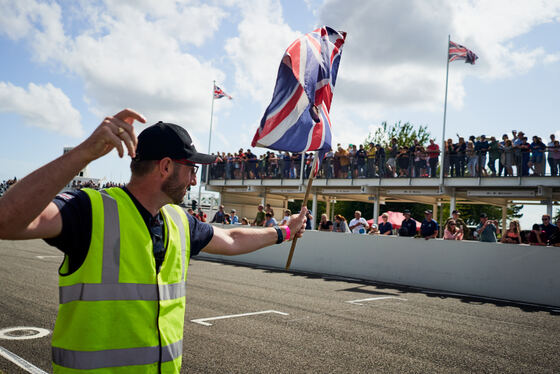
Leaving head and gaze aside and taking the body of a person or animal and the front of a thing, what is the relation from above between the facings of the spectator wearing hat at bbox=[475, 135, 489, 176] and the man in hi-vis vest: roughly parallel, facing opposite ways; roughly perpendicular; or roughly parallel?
roughly perpendicular

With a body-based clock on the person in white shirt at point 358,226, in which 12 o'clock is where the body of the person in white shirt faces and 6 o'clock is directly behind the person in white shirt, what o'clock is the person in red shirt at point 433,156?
The person in red shirt is roughly at 7 o'clock from the person in white shirt.

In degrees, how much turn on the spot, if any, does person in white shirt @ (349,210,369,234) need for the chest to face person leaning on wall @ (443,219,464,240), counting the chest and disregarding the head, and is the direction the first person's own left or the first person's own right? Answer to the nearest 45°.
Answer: approximately 45° to the first person's own left

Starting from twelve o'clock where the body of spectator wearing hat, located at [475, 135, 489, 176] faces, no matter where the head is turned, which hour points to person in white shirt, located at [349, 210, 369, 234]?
The person in white shirt is roughly at 1 o'clock from the spectator wearing hat.

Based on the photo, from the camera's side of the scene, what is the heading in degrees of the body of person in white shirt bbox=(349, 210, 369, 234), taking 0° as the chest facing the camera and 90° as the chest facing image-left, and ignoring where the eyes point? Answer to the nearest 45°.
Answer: approximately 0°

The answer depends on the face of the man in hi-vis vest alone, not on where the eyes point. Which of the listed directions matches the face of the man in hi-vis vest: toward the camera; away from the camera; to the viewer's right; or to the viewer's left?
to the viewer's right

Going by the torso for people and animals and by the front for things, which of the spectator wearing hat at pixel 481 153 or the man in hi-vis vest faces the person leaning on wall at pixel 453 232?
the spectator wearing hat
